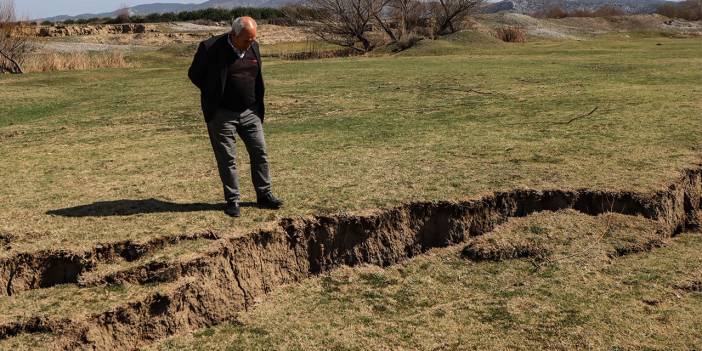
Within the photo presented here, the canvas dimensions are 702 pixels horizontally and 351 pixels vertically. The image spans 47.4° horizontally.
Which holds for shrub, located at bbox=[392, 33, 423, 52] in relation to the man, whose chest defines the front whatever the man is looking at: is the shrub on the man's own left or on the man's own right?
on the man's own left

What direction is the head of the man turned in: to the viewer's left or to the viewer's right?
to the viewer's right

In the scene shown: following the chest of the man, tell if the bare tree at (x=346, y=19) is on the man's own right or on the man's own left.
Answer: on the man's own left

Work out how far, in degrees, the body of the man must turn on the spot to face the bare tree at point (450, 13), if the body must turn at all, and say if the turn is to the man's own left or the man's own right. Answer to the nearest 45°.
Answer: approximately 135° to the man's own left

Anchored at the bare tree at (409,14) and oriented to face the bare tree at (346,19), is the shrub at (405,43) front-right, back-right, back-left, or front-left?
front-left

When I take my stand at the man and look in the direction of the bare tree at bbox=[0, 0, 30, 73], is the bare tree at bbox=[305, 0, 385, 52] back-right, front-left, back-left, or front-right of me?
front-right

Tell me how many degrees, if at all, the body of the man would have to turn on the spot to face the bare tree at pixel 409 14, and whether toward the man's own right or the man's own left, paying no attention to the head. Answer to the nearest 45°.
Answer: approximately 135° to the man's own left

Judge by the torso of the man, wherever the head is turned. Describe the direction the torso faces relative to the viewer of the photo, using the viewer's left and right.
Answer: facing the viewer and to the right of the viewer
